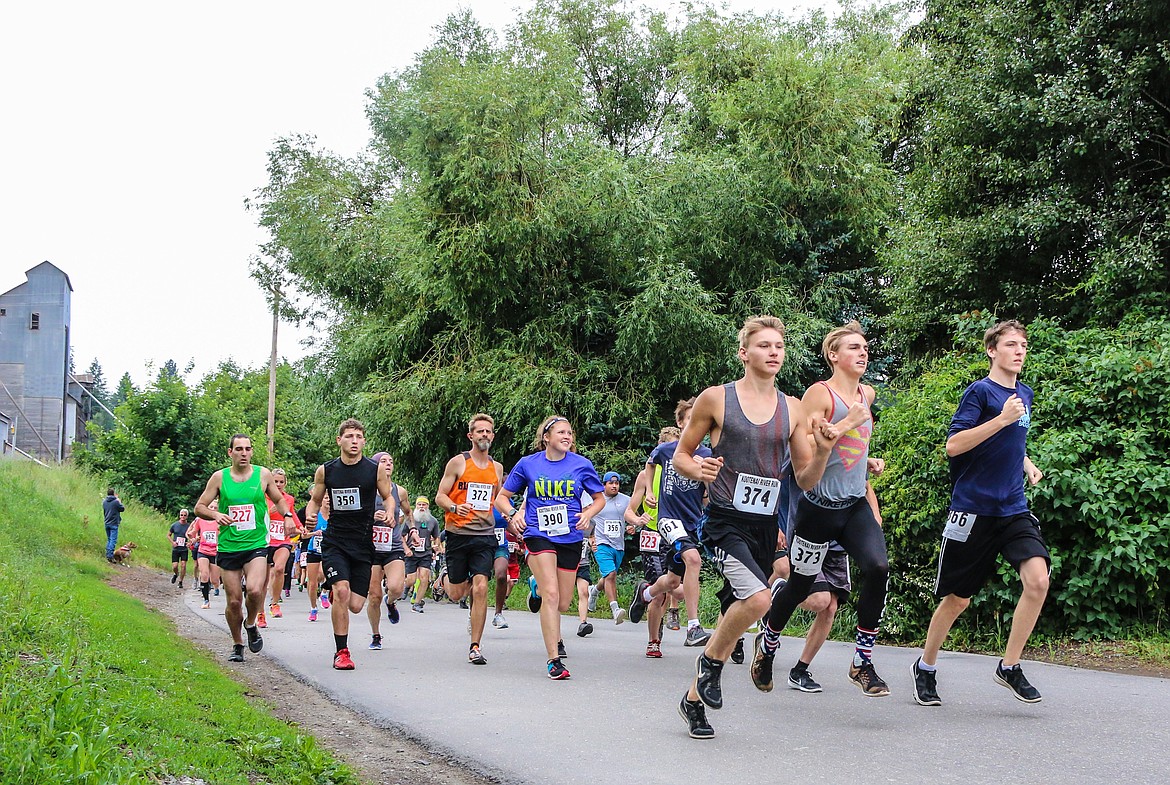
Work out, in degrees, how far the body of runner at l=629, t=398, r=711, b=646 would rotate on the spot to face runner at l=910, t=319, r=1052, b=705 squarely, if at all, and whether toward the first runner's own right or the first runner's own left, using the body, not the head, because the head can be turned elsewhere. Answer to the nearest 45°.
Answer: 0° — they already face them

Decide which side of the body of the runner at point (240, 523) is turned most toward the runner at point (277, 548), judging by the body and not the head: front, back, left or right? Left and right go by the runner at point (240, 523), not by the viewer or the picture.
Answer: back

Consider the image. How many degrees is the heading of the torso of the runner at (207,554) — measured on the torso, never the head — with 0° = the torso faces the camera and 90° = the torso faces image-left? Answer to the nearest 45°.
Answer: approximately 0°

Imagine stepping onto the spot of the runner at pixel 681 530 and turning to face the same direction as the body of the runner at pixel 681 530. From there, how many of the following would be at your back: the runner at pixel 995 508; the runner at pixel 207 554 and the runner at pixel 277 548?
2

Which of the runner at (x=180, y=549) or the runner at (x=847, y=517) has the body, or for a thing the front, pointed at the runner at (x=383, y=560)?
the runner at (x=180, y=549)

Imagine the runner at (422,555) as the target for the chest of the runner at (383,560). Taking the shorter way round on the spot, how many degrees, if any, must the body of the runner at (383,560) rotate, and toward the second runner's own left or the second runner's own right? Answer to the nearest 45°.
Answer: approximately 180°

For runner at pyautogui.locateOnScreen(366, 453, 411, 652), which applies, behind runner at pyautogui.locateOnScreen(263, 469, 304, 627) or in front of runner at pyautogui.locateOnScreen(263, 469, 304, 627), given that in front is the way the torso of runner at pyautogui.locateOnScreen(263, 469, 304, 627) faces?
in front

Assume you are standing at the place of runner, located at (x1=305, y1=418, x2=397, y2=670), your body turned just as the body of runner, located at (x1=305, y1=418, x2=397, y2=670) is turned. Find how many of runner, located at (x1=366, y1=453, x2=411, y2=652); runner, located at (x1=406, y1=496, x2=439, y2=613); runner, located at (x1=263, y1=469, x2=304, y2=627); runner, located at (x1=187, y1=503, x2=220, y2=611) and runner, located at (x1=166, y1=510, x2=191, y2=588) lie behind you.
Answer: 5

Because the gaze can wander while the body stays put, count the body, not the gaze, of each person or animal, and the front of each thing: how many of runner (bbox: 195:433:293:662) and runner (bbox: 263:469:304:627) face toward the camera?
2

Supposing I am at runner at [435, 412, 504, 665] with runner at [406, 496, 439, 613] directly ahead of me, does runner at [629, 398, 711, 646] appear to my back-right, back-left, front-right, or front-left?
back-right
